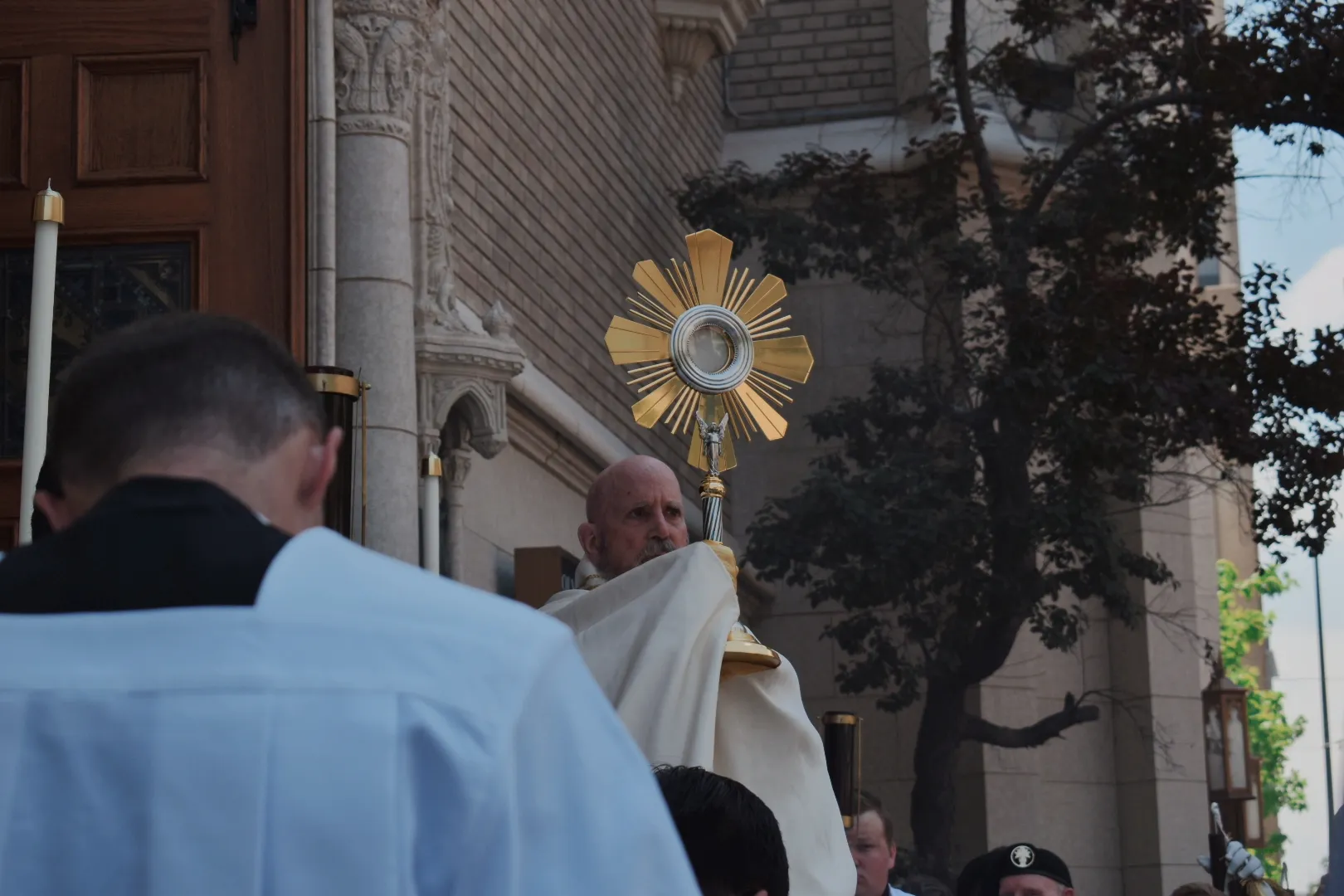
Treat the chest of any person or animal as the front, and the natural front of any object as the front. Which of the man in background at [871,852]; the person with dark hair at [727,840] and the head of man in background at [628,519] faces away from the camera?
the person with dark hair

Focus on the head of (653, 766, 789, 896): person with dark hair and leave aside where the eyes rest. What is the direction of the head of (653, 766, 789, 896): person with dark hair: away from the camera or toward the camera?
away from the camera

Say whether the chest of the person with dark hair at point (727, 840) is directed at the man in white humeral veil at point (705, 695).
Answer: yes

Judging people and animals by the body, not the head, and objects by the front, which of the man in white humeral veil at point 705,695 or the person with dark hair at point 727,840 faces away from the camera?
the person with dark hair

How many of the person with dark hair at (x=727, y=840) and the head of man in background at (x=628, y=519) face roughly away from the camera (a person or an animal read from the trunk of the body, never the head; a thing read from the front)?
1

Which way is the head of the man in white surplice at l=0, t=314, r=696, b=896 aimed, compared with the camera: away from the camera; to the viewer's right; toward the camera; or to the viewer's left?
away from the camera

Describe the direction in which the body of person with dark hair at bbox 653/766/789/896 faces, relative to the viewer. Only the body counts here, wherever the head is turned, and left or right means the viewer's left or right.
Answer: facing away from the viewer

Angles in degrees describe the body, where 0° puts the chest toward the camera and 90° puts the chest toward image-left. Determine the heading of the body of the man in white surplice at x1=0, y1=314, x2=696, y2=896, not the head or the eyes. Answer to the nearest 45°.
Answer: approximately 180°

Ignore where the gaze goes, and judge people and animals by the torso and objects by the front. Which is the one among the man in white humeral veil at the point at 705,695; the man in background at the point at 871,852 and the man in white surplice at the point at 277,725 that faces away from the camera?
the man in white surplice at the point at 277,725

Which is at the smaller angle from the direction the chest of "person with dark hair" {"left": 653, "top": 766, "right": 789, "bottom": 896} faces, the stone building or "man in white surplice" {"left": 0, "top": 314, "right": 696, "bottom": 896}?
the stone building

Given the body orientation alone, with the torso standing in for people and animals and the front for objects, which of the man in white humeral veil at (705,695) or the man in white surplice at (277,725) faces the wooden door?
the man in white surplice at (277,725)
